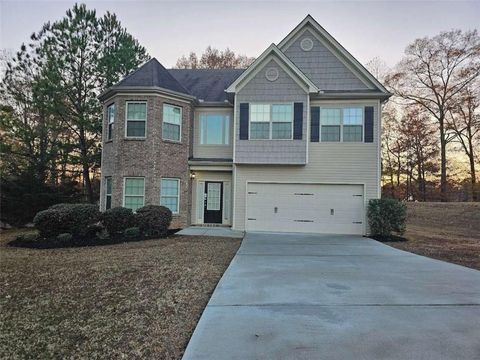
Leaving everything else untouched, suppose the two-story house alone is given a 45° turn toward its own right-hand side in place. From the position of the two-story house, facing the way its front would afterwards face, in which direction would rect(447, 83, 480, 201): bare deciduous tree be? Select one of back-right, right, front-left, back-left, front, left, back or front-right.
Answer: back

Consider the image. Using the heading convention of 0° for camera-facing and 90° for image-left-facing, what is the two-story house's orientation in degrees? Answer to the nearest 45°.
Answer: approximately 0°

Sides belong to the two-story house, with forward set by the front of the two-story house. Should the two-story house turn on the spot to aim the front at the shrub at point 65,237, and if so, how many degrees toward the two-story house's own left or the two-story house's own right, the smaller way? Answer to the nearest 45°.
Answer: approximately 90° to the two-story house's own right

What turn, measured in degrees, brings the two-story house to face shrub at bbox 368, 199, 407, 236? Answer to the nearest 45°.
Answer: approximately 90° to its left

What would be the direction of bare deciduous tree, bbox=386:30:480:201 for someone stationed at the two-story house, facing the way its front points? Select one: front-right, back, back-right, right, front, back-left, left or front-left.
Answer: back-left

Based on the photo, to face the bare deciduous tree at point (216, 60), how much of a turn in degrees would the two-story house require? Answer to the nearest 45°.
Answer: approximately 180°

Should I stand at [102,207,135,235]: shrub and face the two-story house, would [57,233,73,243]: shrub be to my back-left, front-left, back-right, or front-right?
back-right

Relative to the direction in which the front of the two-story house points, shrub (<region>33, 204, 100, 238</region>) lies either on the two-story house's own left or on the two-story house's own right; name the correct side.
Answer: on the two-story house's own right

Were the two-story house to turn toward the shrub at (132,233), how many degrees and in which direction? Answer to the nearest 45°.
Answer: approximately 90° to its right

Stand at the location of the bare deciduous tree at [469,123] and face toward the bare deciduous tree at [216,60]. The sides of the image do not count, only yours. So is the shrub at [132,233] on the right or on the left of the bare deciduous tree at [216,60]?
left
